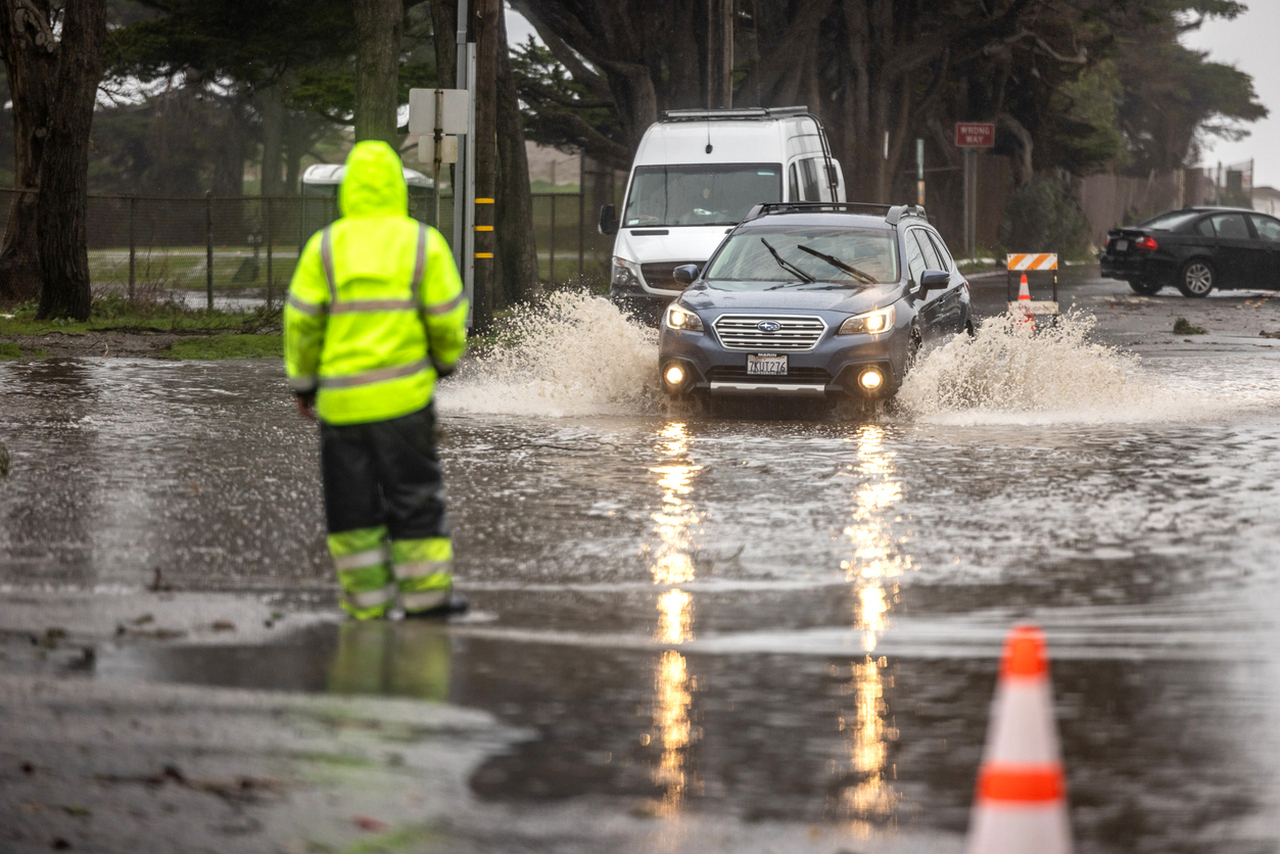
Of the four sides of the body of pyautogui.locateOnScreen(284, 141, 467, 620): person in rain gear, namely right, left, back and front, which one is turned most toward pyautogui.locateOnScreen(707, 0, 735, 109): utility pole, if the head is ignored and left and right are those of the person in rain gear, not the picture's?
front

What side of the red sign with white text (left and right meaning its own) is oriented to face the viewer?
front

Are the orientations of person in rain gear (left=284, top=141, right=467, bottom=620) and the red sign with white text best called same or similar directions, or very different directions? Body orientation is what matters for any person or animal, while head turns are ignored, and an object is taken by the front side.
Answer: very different directions

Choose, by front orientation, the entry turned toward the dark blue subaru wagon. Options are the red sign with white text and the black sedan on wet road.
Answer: the red sign with white text

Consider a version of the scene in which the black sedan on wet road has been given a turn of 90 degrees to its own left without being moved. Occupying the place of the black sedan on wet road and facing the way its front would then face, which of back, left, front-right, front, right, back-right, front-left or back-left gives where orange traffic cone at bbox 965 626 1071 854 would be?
back-left

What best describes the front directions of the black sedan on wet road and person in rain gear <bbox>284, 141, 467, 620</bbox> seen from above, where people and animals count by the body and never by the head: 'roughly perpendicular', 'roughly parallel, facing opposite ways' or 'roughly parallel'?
roughly perpendicular

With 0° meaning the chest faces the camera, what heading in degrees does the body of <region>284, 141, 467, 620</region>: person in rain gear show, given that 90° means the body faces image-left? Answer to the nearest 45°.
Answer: approximately 180°

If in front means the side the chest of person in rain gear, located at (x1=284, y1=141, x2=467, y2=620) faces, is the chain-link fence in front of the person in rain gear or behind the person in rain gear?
in front

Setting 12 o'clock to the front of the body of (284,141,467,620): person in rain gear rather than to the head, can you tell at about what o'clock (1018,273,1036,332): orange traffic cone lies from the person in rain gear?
The orange traffic cone is roughly at 1 o'clock from the person in rain gear.

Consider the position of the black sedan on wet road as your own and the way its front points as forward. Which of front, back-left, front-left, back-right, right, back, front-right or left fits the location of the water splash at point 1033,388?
back-right

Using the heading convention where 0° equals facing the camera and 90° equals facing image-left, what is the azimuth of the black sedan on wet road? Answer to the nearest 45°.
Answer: approximately 225°

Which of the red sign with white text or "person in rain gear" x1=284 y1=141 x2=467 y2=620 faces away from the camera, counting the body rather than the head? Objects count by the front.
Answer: the person in rain gear

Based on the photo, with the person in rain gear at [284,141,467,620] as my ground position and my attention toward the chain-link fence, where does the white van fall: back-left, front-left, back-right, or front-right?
front-right

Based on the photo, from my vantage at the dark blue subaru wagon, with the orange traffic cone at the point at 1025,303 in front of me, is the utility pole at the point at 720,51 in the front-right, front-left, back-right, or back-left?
front-left

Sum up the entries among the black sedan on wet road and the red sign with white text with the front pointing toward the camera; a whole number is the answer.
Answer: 1

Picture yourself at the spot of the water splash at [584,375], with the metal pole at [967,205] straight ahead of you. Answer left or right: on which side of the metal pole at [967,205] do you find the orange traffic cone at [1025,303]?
right

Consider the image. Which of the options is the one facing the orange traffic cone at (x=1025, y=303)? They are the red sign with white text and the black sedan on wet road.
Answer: the red sign with white text

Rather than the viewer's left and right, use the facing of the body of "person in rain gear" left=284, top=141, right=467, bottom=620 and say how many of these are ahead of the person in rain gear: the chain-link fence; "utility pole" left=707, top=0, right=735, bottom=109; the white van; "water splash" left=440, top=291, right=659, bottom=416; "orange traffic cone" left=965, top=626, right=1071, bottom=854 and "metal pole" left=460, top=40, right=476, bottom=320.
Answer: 5

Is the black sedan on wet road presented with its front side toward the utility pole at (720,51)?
no

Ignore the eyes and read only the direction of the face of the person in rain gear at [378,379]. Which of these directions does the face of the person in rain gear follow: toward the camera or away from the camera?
away from the camera

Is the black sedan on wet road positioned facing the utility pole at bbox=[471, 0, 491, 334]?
no
